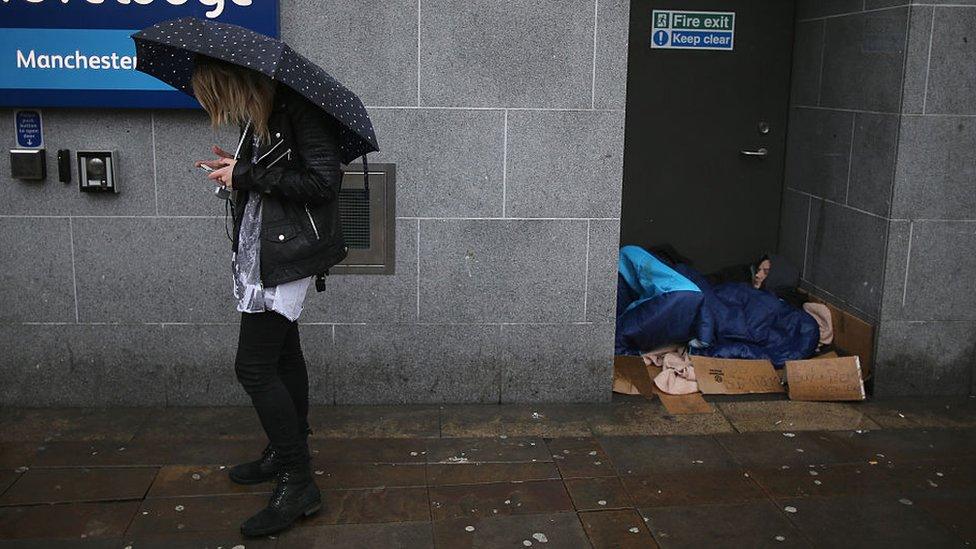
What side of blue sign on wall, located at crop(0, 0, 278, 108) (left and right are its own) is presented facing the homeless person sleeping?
left

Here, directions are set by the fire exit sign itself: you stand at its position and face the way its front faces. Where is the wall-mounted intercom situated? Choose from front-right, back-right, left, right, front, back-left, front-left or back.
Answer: front-right

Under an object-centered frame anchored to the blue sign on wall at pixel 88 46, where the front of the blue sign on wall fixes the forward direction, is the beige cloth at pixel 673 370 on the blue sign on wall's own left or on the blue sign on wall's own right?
on the blue sign on wall's own left

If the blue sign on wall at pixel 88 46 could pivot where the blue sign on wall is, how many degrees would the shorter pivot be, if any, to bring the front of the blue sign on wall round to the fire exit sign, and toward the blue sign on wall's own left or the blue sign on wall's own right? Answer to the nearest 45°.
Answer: approximately 90° to the blue sign on wall's own left

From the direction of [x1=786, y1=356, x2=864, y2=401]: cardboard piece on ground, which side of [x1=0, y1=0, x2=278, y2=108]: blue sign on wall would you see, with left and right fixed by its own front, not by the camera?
left

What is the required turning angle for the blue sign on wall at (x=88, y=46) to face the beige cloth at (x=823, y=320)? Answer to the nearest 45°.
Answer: approximately 90° to its left

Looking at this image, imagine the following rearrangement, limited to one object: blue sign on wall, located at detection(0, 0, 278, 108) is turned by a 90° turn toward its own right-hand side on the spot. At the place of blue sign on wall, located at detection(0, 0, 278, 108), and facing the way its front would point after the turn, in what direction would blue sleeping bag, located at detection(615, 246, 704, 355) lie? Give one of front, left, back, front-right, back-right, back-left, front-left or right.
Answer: back

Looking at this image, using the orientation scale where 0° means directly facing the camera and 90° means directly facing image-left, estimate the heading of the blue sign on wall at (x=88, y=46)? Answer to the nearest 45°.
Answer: approximately 0°

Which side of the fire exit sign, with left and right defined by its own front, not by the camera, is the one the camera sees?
front

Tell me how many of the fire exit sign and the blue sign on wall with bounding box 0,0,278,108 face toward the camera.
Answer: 2

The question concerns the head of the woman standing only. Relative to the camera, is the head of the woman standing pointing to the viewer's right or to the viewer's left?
to the viewer's left
